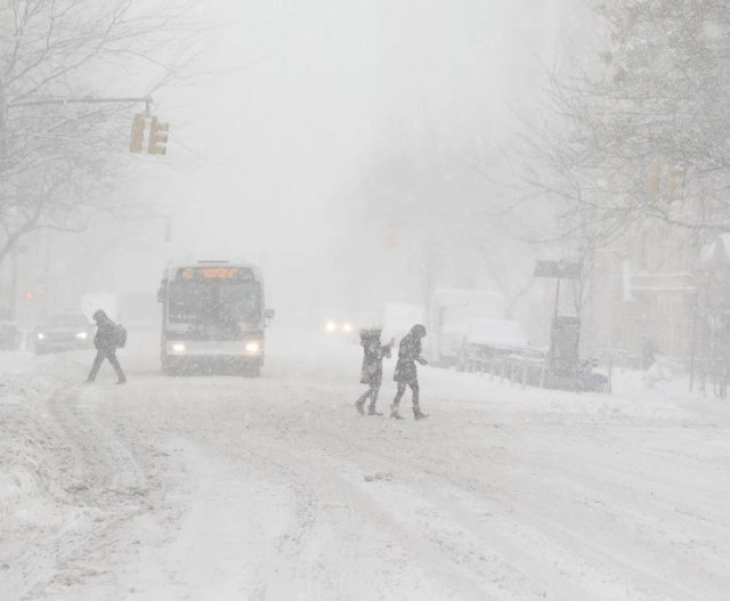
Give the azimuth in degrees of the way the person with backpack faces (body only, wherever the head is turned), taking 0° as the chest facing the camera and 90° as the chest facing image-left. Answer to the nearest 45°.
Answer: approximately 90°

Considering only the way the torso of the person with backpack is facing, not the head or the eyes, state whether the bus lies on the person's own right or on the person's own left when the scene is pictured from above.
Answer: on the person's own right

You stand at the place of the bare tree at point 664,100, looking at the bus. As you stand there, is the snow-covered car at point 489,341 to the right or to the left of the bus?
right

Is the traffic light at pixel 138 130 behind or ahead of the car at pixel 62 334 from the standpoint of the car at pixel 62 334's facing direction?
ahead

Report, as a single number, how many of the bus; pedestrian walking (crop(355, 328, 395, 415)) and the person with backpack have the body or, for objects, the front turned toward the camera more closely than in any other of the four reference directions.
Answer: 1

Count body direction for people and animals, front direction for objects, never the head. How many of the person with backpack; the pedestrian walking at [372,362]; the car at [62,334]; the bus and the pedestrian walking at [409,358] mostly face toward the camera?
2

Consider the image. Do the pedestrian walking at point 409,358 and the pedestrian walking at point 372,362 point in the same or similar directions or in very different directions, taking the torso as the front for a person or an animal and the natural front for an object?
same or similar directions

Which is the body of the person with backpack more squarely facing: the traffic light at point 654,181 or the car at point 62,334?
the car

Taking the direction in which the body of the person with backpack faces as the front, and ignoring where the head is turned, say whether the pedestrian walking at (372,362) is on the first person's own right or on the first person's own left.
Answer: on the first person's own left

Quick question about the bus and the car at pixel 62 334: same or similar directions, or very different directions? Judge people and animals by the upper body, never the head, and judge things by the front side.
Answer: same or similar directions

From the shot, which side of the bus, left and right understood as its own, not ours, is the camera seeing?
front

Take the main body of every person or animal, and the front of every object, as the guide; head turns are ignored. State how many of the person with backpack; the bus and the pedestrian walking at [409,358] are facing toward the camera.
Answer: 1

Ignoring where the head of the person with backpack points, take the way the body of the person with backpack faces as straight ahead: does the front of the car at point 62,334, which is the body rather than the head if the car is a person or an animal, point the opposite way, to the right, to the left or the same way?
to the left

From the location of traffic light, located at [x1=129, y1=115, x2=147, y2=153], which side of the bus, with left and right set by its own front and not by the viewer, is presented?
front
